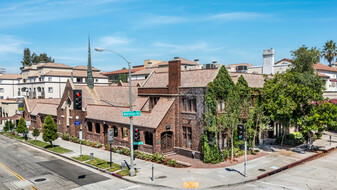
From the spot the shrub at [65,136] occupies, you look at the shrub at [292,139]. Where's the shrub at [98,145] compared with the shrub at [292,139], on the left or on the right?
right

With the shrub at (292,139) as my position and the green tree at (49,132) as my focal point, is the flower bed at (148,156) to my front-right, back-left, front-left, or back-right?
front-left
